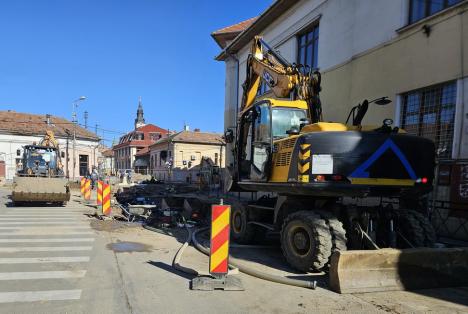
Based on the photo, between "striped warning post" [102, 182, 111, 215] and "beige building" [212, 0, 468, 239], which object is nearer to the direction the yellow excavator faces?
the striped warning post

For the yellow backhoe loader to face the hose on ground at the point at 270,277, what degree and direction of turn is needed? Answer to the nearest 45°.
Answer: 0° — it already faces it

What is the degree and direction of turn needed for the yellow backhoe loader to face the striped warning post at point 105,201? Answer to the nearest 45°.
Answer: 0° — it already faces it

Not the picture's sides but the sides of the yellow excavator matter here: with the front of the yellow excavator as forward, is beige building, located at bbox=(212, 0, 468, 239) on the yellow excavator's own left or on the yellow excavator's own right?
on the yellow excavator's own right

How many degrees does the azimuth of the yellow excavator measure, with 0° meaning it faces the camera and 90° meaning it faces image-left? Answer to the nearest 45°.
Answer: approximately 135°

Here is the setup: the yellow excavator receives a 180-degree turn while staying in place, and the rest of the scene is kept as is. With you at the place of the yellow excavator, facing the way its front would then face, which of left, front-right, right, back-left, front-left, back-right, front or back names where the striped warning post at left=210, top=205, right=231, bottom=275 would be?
right

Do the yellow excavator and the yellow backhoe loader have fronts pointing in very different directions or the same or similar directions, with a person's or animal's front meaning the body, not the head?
very different directions

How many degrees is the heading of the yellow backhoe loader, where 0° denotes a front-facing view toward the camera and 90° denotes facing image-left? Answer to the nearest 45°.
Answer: approximately 0°

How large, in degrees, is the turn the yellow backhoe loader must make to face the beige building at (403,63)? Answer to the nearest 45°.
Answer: approximately 45° to its left

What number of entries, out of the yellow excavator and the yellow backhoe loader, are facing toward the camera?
1
